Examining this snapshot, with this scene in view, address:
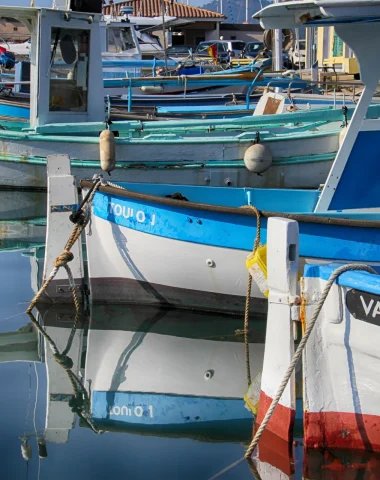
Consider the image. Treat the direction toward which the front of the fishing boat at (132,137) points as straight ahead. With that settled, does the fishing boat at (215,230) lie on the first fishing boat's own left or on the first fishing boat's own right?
on the first fishing boat's own right

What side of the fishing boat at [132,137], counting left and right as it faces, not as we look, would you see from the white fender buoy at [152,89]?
left

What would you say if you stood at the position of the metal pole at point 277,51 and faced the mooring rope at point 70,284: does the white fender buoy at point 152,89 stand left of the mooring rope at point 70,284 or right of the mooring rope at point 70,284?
right

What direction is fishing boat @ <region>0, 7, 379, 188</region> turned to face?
to the viewer's right

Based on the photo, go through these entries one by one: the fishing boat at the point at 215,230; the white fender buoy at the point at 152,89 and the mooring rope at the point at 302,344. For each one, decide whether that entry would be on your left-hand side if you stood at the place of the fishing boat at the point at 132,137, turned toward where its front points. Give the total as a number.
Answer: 1
